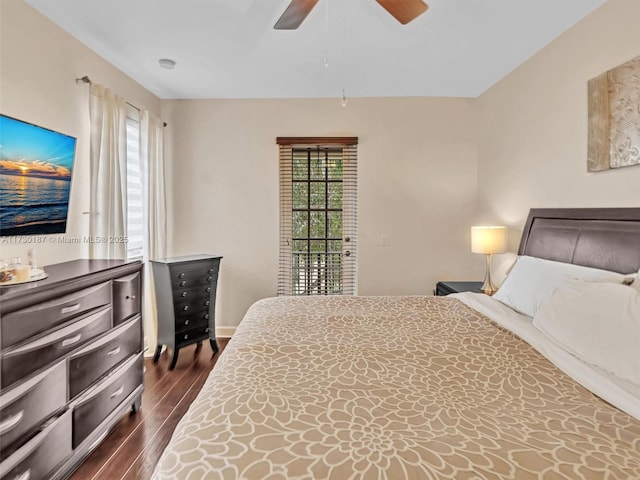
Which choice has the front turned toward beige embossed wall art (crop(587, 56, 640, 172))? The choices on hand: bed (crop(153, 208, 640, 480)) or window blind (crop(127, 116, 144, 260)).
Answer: the window blind

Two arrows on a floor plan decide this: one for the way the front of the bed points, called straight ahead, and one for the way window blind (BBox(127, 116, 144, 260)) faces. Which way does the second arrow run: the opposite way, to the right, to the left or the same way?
the opposite way

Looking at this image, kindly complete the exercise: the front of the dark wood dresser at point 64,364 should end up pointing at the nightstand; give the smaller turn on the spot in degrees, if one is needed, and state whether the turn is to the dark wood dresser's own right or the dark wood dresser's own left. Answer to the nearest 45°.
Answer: approximately 45° to the dark wood dresser's own left

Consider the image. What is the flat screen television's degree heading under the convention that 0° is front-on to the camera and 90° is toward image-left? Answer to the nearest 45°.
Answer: approximately 315°

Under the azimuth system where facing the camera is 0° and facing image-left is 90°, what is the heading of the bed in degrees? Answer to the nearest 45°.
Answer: approximately 90°

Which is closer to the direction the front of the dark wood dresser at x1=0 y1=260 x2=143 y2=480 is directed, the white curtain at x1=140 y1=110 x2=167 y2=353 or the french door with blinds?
the french door with blinds

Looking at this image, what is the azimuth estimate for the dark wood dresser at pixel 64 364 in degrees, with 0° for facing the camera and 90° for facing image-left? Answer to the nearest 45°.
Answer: approximately 315°

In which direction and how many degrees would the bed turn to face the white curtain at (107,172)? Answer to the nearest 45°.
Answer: approximately 45° to its right

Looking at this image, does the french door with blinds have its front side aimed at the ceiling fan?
yes
